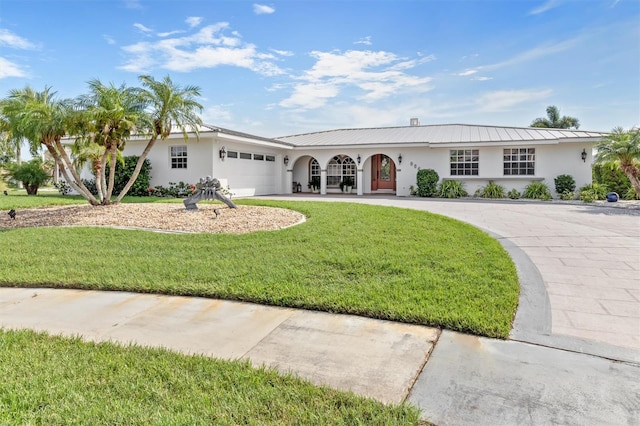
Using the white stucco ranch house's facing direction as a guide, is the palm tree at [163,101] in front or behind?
in front

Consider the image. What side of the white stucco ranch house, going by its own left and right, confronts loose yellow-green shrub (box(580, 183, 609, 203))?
left

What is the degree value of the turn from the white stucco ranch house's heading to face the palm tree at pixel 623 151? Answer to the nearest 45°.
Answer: approximately 45° to its left

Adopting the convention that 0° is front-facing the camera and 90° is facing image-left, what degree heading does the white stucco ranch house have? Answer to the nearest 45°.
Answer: approximately 0°

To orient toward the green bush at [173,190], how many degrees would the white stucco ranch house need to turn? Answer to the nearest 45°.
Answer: approximately 90° to its right

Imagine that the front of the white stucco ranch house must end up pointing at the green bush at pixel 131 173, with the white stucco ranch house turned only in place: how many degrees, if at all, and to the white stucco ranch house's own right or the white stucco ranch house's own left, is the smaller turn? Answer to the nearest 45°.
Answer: approximately 90° to the white stucco ranch house's own right

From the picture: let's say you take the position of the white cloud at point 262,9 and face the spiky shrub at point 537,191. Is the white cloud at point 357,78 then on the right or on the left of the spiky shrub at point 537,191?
left

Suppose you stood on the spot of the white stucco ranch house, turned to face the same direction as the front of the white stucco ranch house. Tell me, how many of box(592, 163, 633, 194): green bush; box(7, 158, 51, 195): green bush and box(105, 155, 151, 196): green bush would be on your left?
1

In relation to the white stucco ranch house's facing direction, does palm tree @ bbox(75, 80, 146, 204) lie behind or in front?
in front
